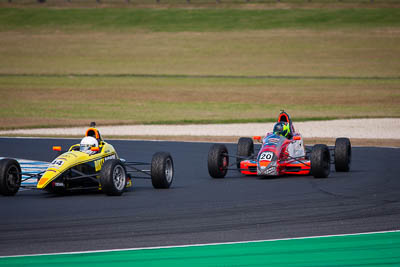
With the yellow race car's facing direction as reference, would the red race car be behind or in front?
behind

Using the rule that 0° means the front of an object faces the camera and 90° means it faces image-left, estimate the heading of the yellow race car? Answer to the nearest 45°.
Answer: approximately 45°

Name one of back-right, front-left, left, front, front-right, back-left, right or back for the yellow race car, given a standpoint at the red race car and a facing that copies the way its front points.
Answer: front-right

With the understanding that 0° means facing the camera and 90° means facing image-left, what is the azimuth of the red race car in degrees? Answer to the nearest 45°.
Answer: approximately 0°
